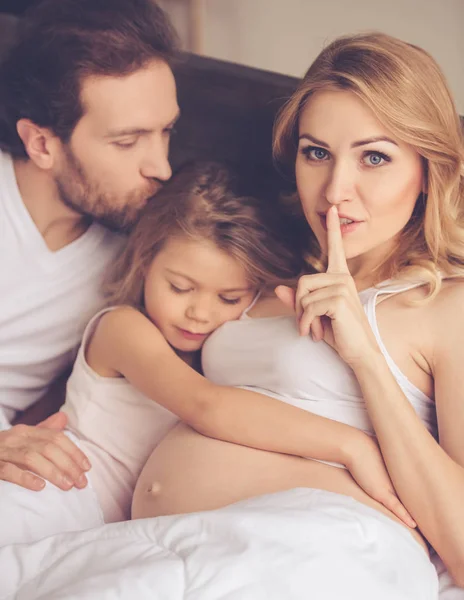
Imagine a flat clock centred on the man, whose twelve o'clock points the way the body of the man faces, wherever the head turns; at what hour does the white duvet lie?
The white duvet is roughly at 1 o'clock from the man.

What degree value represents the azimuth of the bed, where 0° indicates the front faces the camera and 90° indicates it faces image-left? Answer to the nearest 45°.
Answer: approximately 0°

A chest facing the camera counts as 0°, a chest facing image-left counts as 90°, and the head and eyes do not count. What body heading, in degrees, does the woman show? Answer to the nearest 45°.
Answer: approximately 45°

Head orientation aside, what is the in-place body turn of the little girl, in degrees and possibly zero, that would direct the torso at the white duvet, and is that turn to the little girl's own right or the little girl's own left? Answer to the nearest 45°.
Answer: approximately 45° to the little girl's own right

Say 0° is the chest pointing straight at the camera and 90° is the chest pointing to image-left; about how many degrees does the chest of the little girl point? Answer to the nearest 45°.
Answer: approximately 315°
